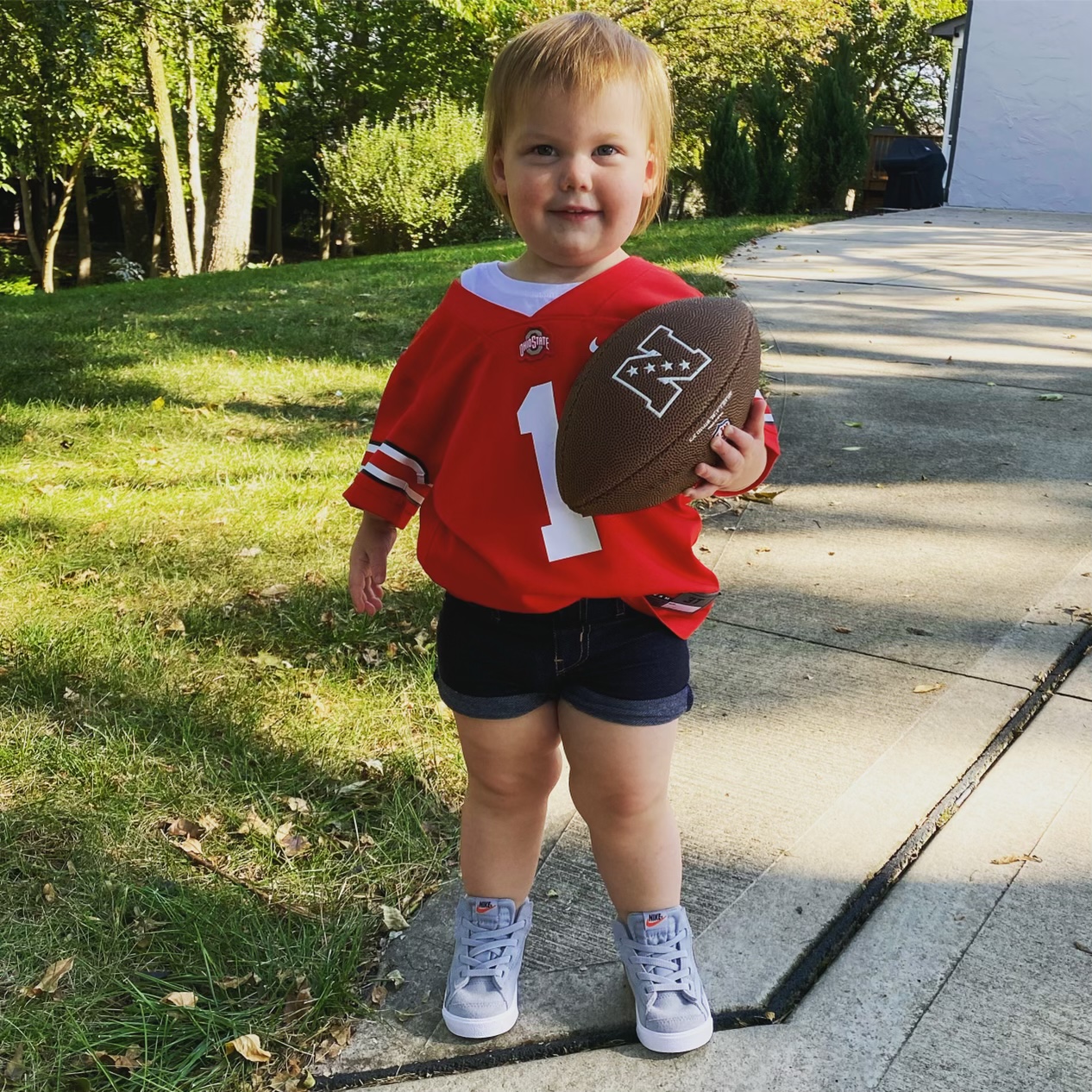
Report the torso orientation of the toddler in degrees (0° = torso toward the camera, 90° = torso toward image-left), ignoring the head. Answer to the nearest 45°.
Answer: approximately 0°

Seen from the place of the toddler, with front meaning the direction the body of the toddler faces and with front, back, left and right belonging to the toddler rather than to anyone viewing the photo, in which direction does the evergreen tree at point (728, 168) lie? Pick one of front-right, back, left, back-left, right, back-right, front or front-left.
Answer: back

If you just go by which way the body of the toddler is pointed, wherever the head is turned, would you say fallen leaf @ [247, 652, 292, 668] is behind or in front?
behind

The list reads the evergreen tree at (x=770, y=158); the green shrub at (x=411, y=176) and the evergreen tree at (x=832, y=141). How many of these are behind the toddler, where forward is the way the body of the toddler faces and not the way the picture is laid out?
3

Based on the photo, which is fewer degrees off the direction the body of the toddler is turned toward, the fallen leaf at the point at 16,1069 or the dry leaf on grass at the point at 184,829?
the fallen leaf

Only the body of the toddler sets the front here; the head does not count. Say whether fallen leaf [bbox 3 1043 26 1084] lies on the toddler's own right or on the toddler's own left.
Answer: on the toddler's own right

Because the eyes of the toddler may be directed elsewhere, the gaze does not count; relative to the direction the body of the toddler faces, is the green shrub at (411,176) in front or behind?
behind

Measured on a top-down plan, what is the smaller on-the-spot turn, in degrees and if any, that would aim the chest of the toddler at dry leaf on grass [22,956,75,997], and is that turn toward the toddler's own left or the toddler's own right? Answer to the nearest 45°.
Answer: approximately 90° to the toddler's own right
